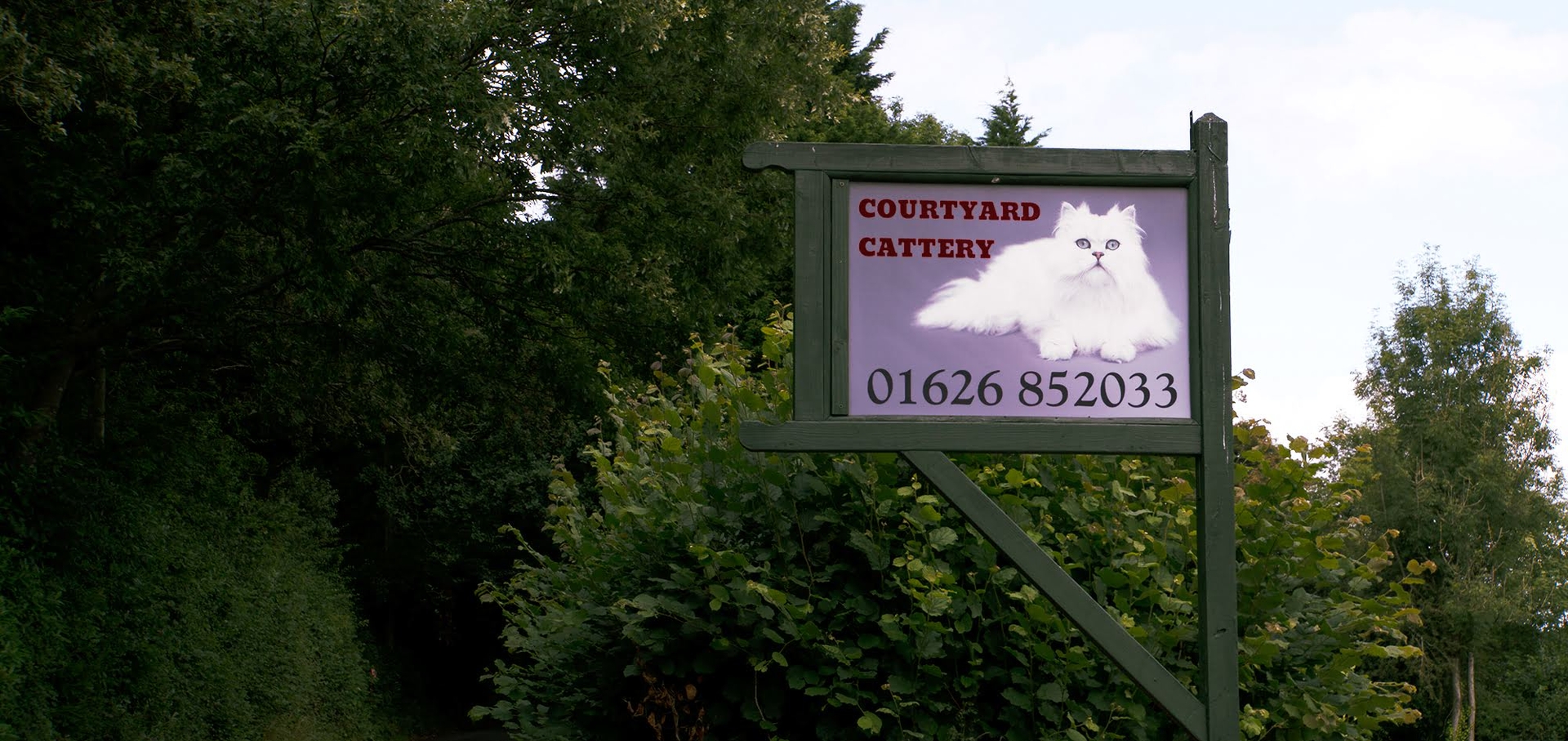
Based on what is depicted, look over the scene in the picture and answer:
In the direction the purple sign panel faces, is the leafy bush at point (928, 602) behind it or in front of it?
behind

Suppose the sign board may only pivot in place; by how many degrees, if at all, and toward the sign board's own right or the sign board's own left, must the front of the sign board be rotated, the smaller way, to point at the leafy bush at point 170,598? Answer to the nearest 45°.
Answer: approximately 135° to the sign board's own right

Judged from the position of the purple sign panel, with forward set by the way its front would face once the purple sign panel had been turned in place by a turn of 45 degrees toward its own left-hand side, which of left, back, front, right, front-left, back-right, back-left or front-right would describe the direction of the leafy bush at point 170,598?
back

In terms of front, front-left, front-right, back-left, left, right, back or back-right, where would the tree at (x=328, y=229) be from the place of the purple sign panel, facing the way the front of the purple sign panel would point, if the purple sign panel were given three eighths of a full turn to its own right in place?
front

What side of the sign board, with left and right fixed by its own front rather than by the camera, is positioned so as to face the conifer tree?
back

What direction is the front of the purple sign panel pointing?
toward the camera

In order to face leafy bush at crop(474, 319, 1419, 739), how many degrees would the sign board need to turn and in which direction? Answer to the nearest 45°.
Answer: approximately 180°

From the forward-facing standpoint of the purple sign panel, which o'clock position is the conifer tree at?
The conifer tree is roughly at 6 o'clock from the purple sign panel.
